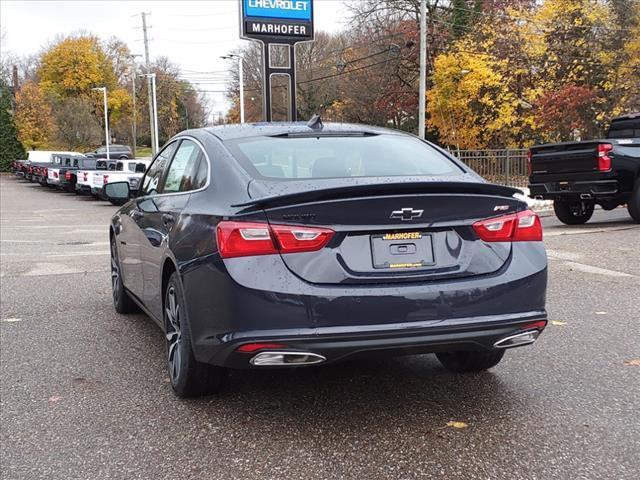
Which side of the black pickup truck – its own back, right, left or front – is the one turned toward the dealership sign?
left

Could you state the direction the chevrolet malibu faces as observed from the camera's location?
facing away from the viewer and to the left of the viewer

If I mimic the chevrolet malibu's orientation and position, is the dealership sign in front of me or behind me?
in front

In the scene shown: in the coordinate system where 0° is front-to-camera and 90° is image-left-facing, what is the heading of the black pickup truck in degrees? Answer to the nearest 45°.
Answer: approximately 225°

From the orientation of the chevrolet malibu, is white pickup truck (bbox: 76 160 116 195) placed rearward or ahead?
ahead

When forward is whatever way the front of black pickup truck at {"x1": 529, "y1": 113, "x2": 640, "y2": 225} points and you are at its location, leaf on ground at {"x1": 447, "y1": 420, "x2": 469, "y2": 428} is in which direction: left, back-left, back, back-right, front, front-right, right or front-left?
back-right

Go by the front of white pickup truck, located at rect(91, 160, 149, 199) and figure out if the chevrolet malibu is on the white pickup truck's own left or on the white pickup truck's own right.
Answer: on the white pickup truck's own right

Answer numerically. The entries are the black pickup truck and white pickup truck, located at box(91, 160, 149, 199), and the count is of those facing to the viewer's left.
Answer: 0

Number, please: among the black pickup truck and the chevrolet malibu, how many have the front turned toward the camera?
0

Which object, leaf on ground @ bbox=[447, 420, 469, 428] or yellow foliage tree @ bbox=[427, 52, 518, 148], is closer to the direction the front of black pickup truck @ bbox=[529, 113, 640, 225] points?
the yellow foliage tree
